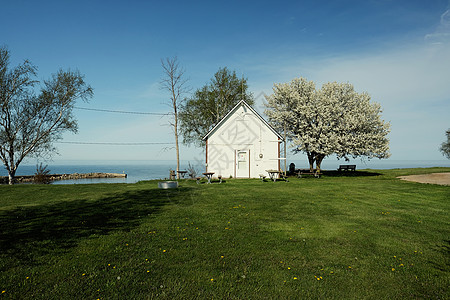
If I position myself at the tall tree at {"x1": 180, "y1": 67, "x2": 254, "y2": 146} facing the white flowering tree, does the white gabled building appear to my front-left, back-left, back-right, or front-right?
front-right

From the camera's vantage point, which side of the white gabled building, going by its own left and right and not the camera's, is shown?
front

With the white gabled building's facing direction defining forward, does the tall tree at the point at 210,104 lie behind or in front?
behind

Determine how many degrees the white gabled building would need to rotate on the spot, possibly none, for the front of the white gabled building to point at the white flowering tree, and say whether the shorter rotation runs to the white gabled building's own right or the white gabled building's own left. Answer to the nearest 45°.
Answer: approximately 135° to the white gabled building's own left

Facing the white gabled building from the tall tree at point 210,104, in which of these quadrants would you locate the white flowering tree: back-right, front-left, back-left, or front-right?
front-left
